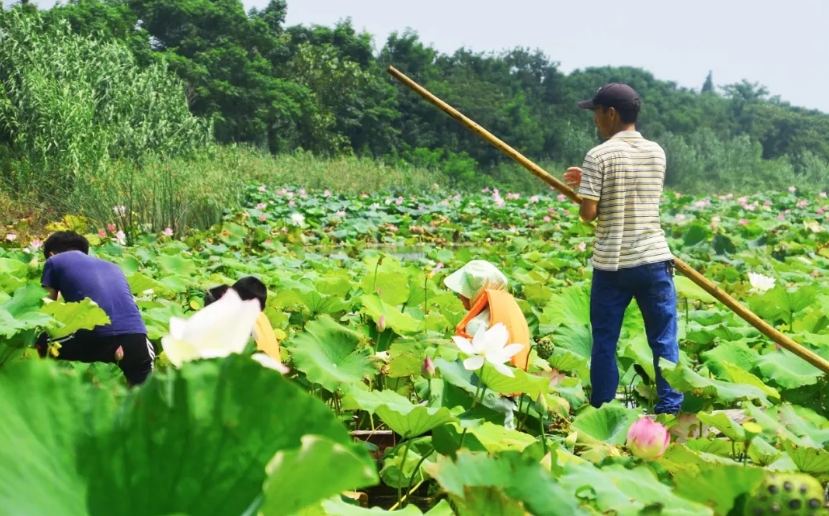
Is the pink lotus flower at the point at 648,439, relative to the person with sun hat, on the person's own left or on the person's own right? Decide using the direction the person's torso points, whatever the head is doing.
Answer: on the person's own left

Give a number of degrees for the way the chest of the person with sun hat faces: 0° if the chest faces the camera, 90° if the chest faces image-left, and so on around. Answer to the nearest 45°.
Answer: approximately 90°

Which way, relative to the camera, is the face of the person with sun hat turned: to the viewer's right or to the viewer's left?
to the viewer's left

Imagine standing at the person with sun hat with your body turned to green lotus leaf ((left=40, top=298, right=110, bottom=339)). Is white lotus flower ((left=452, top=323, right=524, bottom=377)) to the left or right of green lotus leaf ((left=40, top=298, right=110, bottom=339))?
left

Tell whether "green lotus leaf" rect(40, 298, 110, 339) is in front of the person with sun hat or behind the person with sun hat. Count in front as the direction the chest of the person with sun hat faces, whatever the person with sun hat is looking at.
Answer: in front
